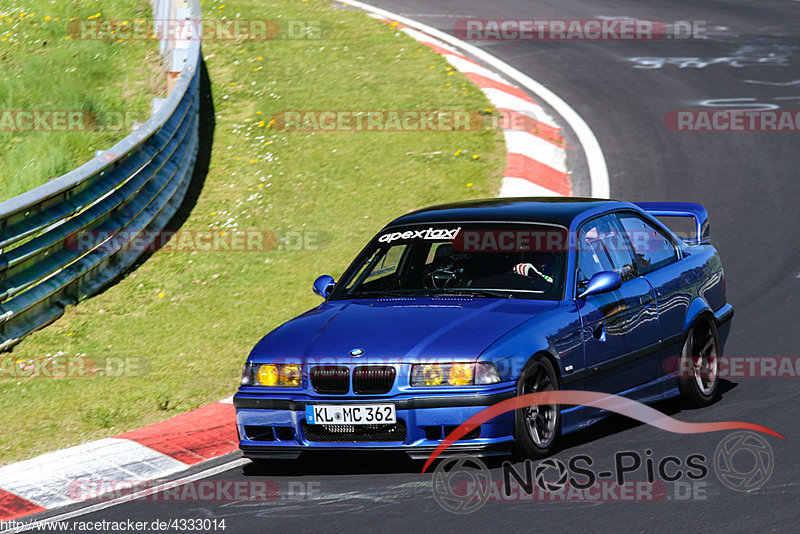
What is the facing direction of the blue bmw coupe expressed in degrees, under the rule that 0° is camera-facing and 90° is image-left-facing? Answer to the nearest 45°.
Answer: approximately 45°

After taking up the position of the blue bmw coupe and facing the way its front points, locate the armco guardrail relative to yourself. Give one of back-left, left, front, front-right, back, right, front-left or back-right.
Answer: right
